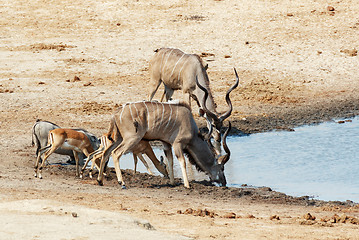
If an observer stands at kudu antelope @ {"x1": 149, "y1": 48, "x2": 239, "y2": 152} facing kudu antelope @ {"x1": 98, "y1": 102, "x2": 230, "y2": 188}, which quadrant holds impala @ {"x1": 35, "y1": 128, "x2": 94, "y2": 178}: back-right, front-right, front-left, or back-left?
front-right

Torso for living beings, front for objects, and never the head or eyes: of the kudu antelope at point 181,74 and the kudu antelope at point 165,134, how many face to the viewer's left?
0

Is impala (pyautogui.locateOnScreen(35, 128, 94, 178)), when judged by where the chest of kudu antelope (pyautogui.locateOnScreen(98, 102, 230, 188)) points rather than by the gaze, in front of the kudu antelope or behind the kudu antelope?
behind

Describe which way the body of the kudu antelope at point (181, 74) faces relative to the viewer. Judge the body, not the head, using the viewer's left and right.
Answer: facing the viewer and to the right of the viewer

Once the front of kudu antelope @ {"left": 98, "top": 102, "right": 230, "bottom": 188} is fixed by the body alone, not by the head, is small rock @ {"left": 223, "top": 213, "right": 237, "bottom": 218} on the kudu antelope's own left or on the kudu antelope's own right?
on the kudu antelope's own right

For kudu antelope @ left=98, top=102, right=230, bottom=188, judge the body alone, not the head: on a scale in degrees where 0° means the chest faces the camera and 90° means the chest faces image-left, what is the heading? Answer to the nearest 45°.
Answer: approximately 270°

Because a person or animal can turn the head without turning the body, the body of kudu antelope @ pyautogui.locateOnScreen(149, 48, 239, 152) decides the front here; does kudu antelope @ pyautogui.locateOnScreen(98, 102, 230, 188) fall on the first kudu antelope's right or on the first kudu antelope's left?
on the first kudu antelope's right

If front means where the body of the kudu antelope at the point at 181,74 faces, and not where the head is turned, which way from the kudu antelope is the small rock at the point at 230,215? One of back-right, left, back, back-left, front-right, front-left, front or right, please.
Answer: front-right

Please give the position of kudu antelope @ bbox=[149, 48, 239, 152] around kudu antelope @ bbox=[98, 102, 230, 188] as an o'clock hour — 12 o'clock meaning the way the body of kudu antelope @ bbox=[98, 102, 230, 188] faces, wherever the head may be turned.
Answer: kudu antelope @ bbox=[149, 48, 239, 152] is roughly at 9 o'clock from kudu antelope @ bbox=[98, 102, 230, 188].
